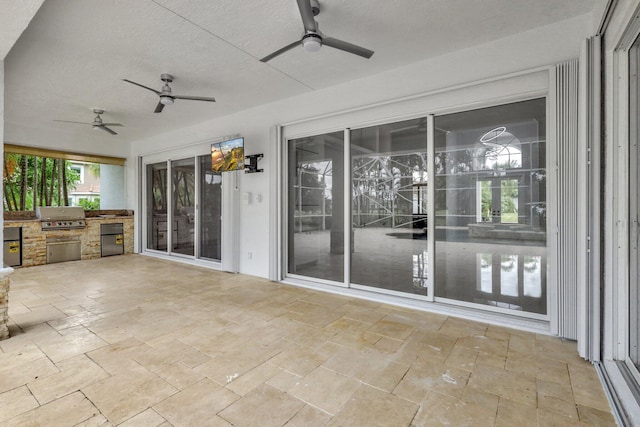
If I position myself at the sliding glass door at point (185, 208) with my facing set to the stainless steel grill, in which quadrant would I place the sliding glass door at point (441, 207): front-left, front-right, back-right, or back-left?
back-left

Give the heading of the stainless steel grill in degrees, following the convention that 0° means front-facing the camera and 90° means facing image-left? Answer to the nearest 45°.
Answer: approximately 0°

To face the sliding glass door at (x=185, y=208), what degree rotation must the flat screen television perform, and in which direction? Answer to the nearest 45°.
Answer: approximately 90° to its right

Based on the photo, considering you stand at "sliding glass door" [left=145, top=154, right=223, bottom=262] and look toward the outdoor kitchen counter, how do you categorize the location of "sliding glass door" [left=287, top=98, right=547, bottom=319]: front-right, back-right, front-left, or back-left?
back-left

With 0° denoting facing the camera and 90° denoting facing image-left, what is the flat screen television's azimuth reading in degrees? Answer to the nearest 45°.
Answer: approximately 45°

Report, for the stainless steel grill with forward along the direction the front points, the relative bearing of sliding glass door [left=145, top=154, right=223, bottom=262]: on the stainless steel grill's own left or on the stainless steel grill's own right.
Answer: on the stainless steel grill's own left

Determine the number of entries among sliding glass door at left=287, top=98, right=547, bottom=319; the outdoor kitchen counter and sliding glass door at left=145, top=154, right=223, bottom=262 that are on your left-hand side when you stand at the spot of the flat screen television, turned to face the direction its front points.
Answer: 1

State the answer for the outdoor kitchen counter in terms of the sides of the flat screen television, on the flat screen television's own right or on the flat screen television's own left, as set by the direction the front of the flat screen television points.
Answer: on the flat screen television's own right

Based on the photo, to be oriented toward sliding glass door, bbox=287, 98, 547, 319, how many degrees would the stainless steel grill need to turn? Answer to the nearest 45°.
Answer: approximately 45° to its left

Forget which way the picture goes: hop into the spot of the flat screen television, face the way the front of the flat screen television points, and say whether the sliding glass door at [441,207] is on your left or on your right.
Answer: on your left
